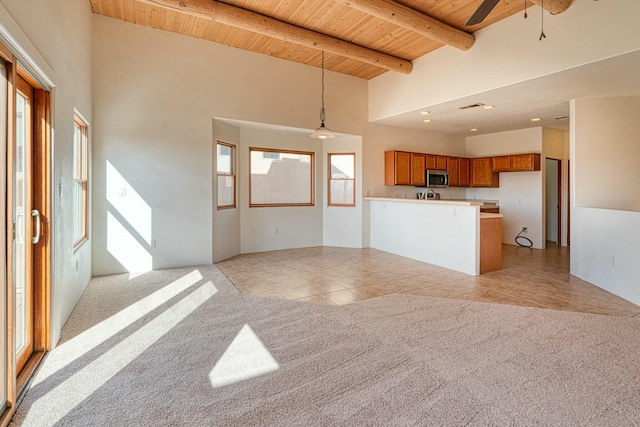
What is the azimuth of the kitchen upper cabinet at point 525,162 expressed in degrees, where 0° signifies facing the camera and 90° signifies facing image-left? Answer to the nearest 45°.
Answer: approximately 45°

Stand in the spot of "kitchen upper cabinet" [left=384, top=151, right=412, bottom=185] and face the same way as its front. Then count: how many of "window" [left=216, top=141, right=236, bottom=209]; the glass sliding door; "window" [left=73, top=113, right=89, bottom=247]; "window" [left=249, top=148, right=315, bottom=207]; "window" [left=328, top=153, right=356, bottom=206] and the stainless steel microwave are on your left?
1

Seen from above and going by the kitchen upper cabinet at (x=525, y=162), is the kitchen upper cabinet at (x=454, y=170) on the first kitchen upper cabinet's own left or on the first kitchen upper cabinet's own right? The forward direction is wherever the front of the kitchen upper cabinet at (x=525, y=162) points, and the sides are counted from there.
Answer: on the first kitchen upper cabinet's own right

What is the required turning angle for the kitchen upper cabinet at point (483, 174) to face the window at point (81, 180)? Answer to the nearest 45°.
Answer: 0° — it already faces it

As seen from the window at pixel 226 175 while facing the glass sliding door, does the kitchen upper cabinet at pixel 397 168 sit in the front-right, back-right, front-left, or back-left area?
back-left

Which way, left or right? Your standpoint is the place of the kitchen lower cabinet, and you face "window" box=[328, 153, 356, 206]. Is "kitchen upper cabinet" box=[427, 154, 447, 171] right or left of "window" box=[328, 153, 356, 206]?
right

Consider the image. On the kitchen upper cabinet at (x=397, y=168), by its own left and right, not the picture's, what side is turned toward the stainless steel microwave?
left

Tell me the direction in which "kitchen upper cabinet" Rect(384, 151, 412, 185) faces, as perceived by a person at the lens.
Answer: facing the viewer and to the right of the viewer

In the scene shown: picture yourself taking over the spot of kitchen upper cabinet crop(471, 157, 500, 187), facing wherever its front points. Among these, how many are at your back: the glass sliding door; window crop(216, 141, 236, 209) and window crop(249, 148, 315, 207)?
0

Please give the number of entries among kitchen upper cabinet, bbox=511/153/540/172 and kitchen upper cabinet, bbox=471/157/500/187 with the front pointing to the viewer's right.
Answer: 0

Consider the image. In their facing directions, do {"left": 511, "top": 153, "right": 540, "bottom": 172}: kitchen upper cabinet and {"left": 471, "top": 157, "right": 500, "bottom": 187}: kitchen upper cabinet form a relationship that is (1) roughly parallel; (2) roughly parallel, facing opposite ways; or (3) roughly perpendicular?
roughly parallel
